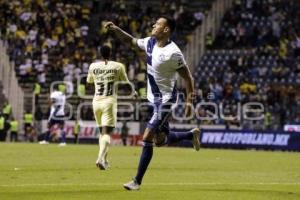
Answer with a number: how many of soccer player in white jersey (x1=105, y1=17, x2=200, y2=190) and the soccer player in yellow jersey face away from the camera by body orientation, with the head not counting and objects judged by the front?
1

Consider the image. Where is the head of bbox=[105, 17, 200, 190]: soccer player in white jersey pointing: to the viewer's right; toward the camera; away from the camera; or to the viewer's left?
to the viewer's left

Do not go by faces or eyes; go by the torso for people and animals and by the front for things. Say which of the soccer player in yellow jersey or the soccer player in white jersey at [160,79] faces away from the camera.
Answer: the soccer player in yellow jersey

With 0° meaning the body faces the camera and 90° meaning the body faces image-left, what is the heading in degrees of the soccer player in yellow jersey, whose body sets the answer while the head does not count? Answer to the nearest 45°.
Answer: approximately 180°

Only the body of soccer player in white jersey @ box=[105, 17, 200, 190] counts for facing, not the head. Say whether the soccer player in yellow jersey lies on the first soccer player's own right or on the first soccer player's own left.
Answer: on the first soccer player's own right

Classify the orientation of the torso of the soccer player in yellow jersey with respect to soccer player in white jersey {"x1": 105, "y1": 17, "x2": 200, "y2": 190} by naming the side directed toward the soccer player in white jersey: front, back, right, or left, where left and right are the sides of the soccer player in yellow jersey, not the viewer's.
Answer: back

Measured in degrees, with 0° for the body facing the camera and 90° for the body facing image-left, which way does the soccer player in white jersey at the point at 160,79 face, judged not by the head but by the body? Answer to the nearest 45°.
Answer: approximately 45°
